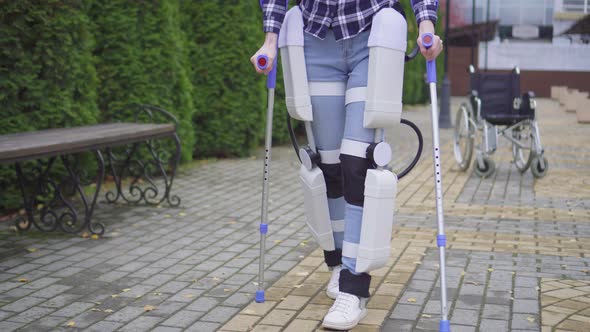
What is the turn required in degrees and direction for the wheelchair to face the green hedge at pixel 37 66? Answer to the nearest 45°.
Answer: approximately 90° to its right

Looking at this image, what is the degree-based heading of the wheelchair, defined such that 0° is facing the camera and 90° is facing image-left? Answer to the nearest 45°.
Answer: approximately 315°

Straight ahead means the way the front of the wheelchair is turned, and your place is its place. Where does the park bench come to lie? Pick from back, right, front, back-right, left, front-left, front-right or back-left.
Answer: right

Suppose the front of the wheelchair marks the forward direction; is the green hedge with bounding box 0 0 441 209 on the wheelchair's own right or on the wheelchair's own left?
on the wheelchair's own right
